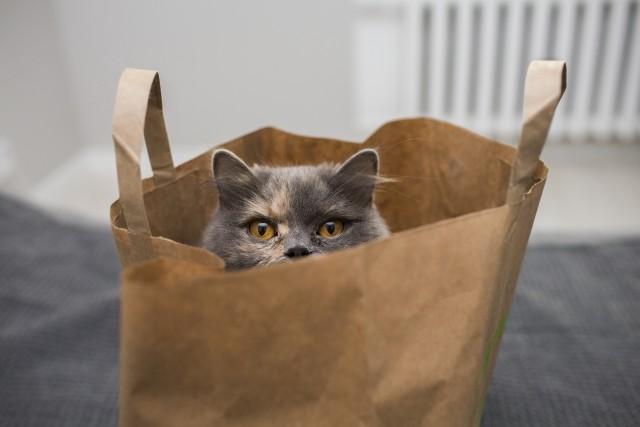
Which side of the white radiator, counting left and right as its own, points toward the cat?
front

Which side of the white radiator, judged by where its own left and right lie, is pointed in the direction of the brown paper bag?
front

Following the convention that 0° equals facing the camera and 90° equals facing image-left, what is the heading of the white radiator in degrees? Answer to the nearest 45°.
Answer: approximately 0°
